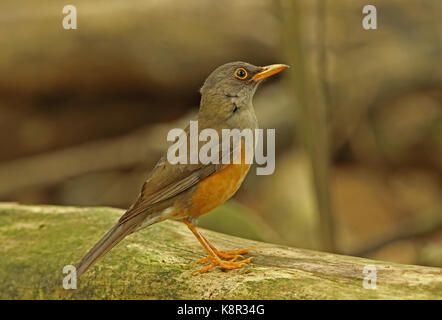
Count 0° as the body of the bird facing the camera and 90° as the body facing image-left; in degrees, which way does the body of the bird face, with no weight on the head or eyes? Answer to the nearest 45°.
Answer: approximately 270°
